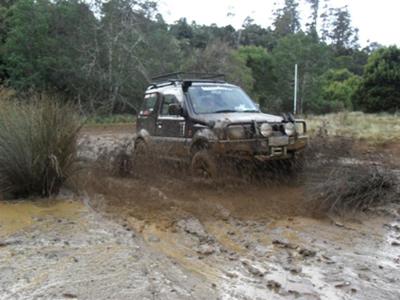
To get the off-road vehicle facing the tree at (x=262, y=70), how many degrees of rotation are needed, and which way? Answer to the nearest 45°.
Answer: approximately 135° to its left

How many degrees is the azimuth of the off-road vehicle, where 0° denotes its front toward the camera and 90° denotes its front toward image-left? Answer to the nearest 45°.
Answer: approximately 315°

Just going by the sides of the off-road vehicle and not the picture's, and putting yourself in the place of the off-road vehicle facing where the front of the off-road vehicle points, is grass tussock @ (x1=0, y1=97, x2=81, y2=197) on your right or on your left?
on your right

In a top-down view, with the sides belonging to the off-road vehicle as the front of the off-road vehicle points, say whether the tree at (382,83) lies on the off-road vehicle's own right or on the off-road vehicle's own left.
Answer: on the off-road vehicle's own left

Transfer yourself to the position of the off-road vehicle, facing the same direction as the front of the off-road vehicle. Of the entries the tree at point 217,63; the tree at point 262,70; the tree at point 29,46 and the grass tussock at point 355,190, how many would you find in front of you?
1

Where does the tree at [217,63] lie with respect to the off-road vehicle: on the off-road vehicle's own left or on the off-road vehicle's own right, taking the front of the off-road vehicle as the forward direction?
on the off-road vehicle's own left

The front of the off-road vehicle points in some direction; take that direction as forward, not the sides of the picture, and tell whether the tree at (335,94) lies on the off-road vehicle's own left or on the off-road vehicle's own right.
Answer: on the off-road vehicle's own left

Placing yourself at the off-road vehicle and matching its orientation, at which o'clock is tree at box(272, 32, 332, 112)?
The tree is roughly at 8 o'clock from the off-road vehicle.
